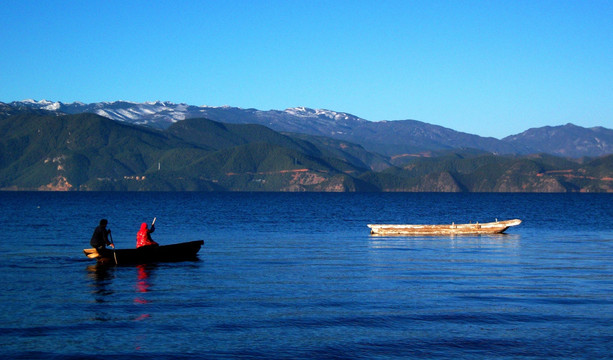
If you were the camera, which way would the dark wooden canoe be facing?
facing to the right of the viewer
